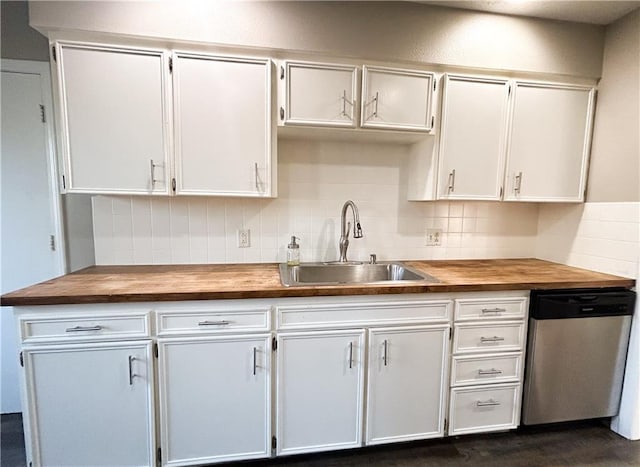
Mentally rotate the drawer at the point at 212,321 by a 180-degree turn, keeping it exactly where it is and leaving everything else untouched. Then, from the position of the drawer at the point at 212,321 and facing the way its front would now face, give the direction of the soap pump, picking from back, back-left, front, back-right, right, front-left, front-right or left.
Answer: front-right

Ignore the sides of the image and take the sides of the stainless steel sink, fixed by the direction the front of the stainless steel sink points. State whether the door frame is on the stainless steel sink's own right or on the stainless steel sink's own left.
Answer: on the stainless steel sink's own right

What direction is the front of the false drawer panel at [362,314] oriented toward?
toward the camera

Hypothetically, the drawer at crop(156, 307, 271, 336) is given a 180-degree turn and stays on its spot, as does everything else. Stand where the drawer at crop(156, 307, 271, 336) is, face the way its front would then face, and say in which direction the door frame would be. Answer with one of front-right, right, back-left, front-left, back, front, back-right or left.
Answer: front-left

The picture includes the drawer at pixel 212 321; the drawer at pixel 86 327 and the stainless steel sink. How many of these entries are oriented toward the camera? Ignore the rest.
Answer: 3

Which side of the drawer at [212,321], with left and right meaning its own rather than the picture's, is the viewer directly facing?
front

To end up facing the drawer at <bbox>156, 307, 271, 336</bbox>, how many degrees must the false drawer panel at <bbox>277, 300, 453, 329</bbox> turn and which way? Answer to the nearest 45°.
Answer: approximately 90° to its right

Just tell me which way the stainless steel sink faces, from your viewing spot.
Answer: facing the viewer

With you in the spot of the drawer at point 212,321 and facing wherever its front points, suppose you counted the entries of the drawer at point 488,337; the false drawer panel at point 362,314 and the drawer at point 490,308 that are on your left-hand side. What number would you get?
3
